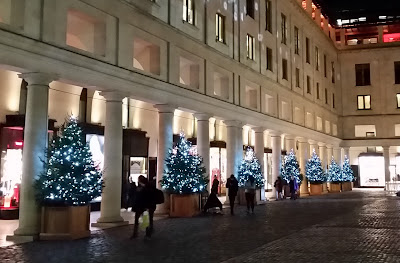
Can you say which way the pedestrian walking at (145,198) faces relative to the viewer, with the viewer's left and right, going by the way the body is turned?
facing to the left of the viewer

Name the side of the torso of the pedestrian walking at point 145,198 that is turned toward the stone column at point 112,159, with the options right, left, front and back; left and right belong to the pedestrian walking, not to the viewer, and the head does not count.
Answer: right

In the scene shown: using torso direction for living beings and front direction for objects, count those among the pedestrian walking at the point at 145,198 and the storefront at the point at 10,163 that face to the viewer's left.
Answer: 1

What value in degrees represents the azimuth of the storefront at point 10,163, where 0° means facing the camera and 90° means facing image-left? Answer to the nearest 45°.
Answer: approximately 315°

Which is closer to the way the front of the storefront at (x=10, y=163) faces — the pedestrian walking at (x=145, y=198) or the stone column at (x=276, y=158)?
the pedestrian walking

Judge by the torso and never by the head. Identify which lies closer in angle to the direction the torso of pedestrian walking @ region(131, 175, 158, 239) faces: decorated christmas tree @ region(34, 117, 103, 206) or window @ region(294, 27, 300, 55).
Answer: the decorated christmas tree

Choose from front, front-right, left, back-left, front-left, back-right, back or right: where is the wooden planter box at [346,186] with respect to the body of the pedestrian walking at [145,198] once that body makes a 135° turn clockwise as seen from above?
front

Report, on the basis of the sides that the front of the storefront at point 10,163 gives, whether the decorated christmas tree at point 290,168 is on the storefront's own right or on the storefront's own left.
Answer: on the storefront's own left

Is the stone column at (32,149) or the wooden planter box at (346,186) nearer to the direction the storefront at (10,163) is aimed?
the stone column

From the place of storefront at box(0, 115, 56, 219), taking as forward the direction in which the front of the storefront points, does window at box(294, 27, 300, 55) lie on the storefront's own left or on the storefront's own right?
on the storefront's own left

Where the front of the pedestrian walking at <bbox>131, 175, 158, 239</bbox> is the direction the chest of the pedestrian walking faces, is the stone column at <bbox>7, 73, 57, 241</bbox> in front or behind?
in front
